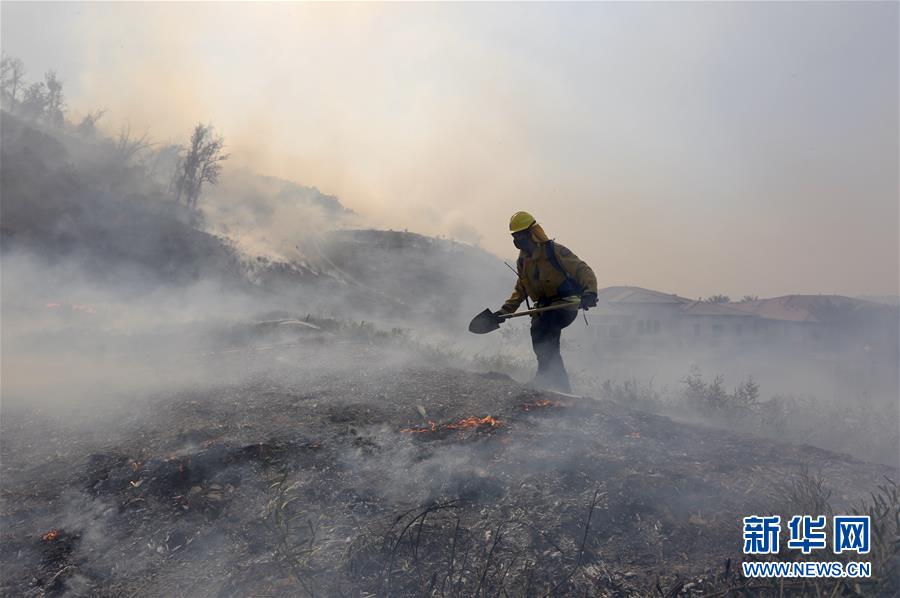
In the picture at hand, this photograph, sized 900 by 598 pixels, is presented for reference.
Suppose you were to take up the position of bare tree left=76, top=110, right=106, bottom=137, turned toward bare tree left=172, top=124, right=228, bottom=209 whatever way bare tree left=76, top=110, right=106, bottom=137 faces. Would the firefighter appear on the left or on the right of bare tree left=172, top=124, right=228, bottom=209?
right

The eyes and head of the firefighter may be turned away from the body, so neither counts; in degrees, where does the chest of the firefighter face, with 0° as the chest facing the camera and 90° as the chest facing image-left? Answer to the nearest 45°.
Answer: approximately 45°

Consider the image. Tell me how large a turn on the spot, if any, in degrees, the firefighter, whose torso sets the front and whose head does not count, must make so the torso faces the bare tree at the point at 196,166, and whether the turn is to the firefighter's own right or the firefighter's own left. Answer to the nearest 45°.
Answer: approximately 90° to the firefighter's own right
